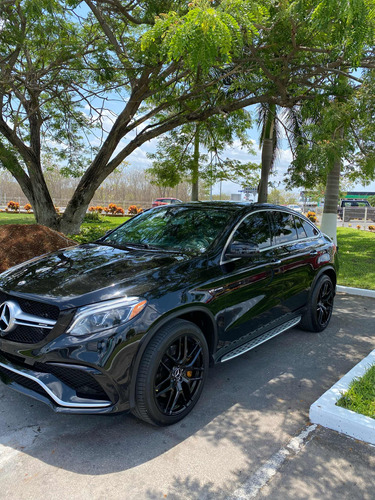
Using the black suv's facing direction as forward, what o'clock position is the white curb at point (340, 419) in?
The white curb is roughly at 8 o'clock from the black suv.

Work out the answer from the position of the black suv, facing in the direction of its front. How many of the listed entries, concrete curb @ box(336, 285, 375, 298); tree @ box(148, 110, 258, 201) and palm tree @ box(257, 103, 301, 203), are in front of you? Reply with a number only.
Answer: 0

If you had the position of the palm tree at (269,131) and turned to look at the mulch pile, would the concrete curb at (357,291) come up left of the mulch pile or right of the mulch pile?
left

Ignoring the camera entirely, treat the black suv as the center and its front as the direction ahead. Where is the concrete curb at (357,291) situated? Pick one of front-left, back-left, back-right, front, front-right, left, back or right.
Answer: back

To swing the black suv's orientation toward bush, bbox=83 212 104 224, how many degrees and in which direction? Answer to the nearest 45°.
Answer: approximately 135° to its right

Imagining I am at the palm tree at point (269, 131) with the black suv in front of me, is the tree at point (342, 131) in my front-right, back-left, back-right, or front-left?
front-left

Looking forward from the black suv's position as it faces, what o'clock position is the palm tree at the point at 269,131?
The palm tree is roughly at 5 o'clock from the black suv.

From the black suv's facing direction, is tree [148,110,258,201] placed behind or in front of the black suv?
behind

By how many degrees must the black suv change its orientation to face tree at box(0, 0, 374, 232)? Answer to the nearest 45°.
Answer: approximately 135° to its right

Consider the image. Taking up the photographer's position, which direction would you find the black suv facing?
facing the viewer and to the left of the viewer

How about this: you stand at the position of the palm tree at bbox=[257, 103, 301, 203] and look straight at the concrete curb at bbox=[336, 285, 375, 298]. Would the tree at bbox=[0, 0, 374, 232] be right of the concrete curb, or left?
right

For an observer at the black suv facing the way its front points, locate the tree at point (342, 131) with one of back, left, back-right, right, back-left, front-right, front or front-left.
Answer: back
